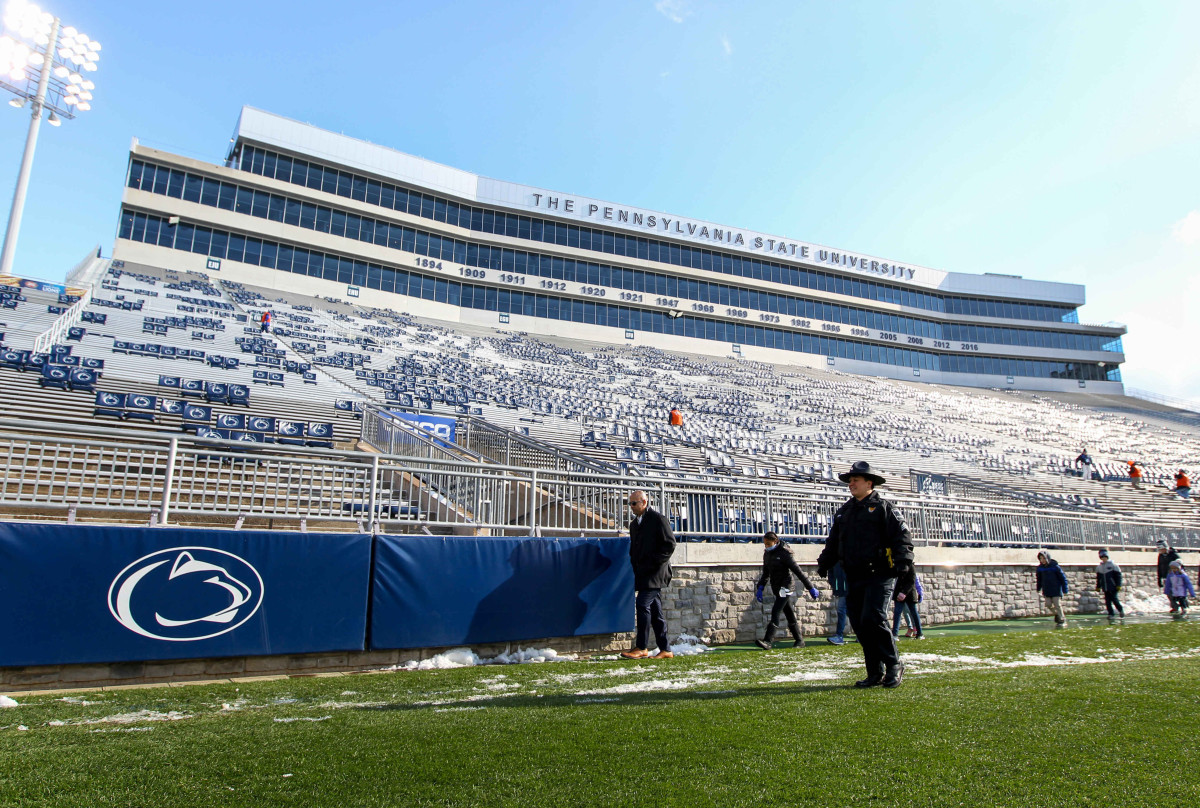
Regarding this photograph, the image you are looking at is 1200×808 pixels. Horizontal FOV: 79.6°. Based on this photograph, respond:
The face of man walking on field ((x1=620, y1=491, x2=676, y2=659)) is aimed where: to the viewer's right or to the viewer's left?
to the viewer's left

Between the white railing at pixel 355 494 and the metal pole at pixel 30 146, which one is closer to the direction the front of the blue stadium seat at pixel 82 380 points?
the white railing

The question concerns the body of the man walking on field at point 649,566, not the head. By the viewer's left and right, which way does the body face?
facing the viewer and to the left of the viewer

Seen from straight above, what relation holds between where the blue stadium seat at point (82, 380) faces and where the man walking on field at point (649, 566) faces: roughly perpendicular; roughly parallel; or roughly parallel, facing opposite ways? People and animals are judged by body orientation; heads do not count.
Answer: roughly perpendicular

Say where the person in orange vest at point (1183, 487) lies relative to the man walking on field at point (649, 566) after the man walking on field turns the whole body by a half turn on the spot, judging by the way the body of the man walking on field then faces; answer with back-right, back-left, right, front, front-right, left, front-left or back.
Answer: front

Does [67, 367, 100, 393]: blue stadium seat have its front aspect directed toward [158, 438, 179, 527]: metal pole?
yes

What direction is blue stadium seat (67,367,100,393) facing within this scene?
toward the camera

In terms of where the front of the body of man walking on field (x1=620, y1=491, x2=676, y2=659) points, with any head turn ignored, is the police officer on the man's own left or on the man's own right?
on the man's own left

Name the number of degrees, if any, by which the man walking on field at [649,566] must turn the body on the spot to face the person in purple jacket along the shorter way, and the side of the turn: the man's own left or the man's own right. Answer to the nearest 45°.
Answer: approximately 180°

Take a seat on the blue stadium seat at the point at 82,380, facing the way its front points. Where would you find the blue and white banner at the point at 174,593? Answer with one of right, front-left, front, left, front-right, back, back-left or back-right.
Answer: front

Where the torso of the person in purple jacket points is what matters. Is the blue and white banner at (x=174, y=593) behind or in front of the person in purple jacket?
in front

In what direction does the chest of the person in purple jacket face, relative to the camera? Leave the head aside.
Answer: toward the camera
